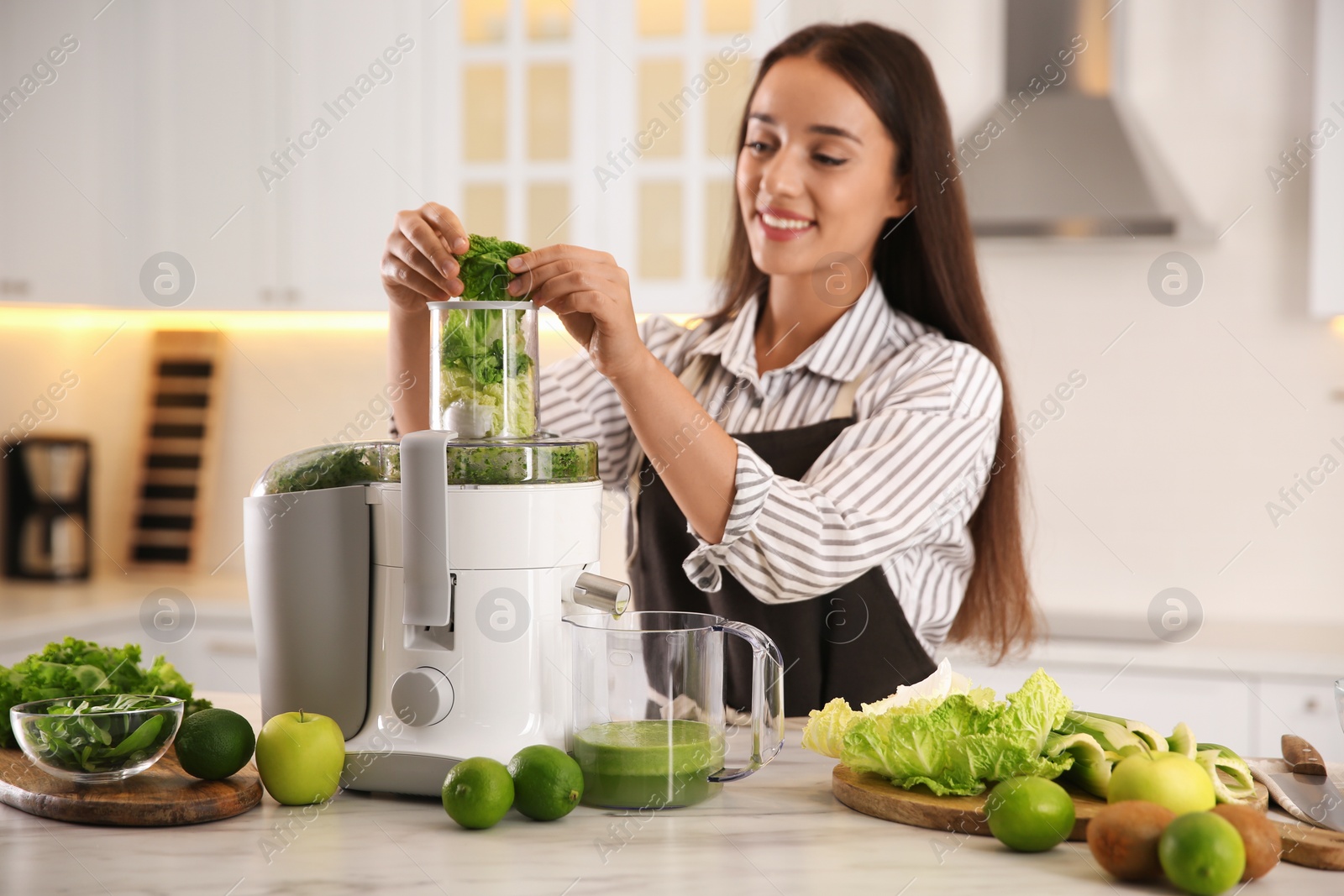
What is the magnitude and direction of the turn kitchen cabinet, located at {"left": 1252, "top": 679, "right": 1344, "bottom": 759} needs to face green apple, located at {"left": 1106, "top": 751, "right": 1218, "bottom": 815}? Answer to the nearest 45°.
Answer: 0° — it already faces it

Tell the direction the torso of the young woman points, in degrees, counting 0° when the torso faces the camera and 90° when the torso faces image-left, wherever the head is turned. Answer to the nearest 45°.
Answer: approximately 45°

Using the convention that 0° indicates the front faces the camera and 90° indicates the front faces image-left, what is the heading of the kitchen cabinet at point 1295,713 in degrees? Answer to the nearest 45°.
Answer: approximately 0°

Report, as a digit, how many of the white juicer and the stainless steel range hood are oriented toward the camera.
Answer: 2

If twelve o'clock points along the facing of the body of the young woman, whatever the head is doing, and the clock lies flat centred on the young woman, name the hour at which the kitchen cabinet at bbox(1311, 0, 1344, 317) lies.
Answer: The kitchen cabinet is roughly at 6 o'clock from the young woman.

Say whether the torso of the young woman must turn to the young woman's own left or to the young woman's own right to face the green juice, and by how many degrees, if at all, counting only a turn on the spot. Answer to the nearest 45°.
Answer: approximately 45° to the young woman's own left

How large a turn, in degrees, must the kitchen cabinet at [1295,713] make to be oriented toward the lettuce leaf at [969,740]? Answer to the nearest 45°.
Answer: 0° — it already faces it

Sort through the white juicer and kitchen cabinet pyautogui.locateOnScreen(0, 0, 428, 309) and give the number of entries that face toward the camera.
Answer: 2
